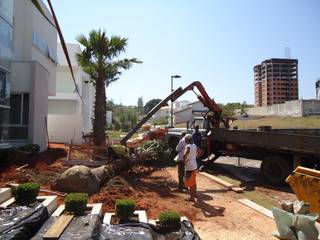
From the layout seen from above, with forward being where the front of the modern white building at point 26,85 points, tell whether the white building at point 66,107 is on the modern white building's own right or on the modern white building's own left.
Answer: on the modern white building's own left

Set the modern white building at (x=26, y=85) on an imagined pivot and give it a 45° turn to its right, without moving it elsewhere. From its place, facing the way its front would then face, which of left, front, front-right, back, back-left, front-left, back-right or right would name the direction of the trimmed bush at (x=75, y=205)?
front

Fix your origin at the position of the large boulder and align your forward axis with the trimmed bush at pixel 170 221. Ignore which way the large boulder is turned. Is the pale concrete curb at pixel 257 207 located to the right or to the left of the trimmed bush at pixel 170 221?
left

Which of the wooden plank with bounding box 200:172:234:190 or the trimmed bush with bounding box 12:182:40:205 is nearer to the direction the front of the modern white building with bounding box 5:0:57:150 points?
the wooden plank

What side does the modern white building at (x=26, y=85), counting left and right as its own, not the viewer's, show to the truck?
front

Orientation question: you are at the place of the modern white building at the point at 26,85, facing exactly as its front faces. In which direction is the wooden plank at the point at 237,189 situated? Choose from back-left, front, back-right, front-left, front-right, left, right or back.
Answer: front

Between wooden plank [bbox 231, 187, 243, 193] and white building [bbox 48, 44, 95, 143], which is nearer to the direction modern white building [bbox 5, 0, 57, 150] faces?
the wooden plank

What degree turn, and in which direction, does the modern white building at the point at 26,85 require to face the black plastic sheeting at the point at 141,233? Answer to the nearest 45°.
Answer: approximately 45° to its right

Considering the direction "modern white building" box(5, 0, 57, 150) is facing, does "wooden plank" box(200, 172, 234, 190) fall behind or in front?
in front

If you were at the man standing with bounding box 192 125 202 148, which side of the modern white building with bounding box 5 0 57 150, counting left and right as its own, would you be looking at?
front

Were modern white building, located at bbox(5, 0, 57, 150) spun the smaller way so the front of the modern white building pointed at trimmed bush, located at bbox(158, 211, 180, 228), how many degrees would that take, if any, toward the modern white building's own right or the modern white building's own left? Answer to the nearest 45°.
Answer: approximately 45° to the modern white building's own right

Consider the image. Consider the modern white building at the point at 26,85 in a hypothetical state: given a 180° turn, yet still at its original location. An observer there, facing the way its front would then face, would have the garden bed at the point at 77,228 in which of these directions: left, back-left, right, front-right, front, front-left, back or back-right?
back-left

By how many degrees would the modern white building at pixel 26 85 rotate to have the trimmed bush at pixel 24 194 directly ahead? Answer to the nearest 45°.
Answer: approximately 45° to its right

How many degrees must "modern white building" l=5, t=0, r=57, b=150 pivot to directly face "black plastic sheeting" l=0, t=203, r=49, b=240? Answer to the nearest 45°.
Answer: approximately 45° to its right

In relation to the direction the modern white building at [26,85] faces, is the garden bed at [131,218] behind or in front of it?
in front

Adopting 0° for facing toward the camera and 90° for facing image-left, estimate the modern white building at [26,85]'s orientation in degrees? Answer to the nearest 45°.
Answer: approximately 315°

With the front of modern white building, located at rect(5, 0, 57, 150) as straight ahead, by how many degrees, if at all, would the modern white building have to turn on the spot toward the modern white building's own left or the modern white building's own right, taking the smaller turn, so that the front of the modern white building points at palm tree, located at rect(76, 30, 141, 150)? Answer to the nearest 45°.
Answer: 0° — it already faces it

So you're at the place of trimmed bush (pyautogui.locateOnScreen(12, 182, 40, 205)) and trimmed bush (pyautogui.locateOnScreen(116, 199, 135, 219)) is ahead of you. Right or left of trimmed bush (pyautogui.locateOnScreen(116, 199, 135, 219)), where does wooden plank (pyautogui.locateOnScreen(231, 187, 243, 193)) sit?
left
